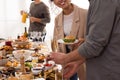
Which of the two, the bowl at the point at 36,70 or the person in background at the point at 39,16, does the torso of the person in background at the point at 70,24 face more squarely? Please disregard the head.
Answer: the bowl

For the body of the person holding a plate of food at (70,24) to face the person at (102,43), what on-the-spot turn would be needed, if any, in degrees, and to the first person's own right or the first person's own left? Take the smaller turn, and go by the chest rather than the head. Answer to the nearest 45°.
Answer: approximately 45° to the first person's own left

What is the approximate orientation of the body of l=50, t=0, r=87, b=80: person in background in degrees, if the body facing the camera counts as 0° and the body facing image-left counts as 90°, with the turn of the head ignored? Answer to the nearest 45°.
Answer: approximately 45°

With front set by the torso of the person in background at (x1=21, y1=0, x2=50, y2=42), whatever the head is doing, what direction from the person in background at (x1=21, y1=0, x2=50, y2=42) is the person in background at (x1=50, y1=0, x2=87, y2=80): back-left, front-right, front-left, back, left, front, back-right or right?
front-left

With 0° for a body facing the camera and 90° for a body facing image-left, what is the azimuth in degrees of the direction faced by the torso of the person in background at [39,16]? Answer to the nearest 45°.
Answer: approximately 45°
